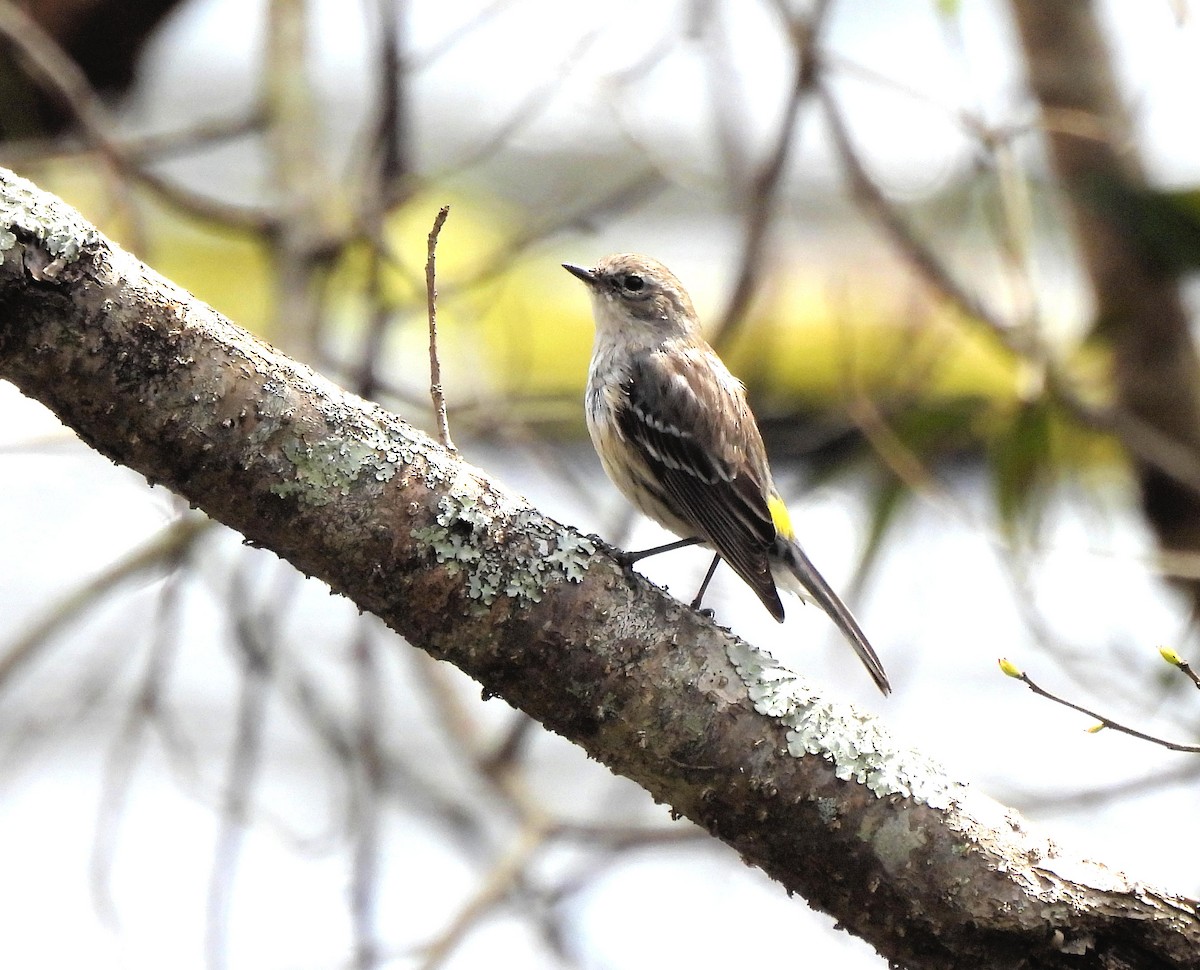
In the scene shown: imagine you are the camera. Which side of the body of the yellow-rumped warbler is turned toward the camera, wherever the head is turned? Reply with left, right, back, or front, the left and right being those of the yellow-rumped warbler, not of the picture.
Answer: left

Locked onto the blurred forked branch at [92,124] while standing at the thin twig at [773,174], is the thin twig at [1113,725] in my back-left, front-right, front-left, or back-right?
back-left
